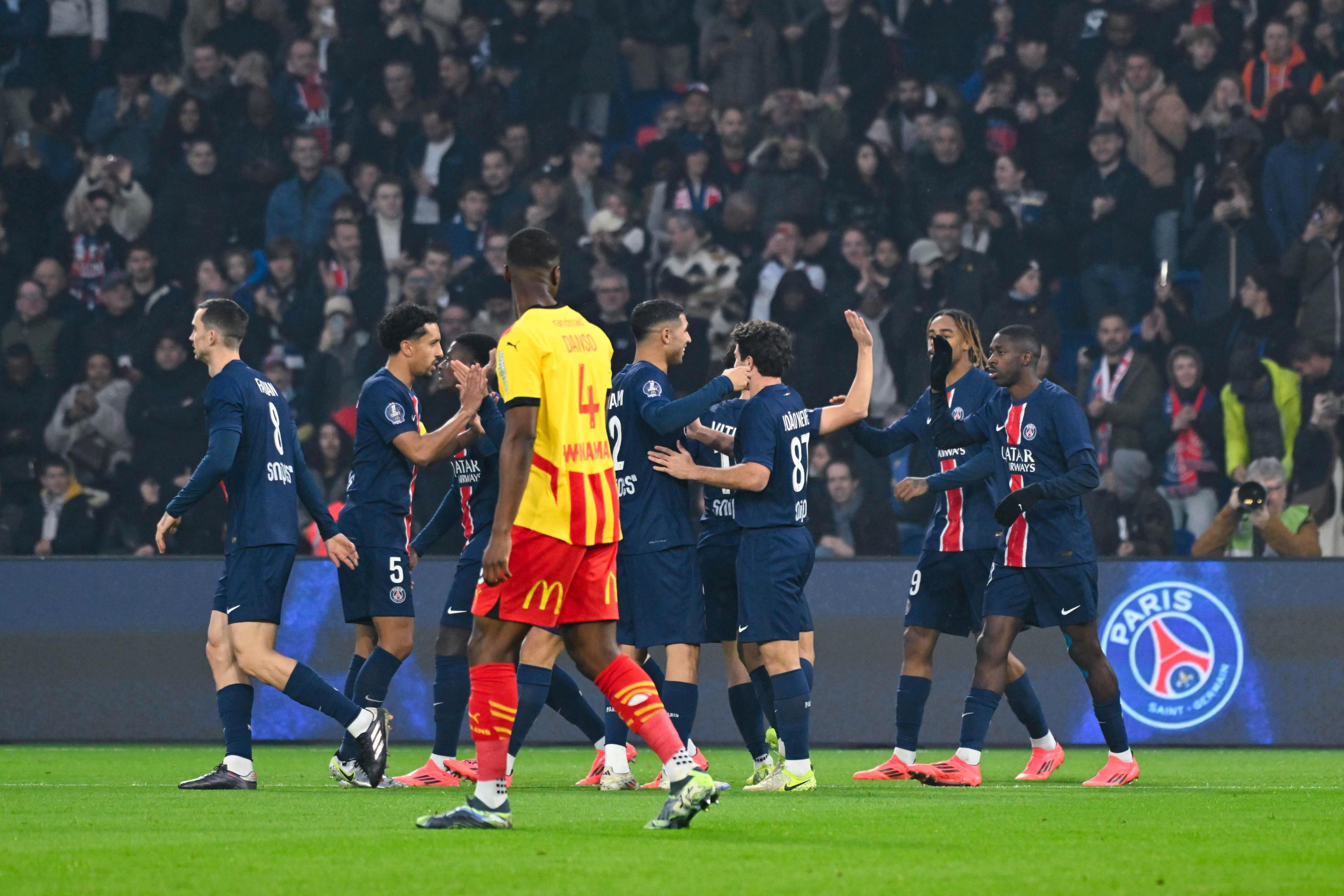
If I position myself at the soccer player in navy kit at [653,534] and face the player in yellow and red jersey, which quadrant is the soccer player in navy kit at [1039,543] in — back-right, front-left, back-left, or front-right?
back-left

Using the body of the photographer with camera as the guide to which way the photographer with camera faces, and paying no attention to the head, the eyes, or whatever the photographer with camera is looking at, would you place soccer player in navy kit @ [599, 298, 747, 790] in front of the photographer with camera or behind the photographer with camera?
in front

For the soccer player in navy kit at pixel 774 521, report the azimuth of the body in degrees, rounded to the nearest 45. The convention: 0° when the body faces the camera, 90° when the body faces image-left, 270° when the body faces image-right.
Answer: approximately 135°

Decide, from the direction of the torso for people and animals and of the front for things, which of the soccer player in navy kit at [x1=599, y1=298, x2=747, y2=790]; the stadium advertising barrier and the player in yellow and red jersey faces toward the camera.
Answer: the stadium advertising barrier

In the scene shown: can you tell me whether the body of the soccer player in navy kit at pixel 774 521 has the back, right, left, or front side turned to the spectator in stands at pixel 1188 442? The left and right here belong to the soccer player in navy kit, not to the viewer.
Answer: right

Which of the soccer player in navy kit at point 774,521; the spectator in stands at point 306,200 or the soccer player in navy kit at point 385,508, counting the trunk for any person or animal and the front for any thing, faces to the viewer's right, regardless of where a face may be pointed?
the soccer player in navy kit at point 385,508

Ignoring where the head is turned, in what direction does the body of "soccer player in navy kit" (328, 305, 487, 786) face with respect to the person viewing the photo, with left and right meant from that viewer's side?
facing to the right of the viewer

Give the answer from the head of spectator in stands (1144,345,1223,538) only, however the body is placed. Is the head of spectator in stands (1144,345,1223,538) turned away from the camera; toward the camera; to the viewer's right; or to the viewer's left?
toward the camera

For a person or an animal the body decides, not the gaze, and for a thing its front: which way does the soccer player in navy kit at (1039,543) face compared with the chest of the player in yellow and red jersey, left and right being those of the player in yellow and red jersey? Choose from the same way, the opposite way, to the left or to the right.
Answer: to the left

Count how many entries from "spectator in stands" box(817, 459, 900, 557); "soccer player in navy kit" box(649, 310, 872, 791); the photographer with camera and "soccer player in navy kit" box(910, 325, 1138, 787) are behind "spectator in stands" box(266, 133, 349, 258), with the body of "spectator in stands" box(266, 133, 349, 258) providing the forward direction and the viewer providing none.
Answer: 0

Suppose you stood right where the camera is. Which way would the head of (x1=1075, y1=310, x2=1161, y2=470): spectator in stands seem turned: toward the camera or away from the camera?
toward the camera

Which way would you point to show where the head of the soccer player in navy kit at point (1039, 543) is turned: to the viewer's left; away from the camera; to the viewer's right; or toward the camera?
to the viewer's left

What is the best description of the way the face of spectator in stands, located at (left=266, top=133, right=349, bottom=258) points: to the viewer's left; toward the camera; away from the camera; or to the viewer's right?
toward the camera

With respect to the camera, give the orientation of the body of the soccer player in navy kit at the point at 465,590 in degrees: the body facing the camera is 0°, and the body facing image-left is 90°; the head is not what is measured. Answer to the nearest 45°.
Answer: approximately 45°

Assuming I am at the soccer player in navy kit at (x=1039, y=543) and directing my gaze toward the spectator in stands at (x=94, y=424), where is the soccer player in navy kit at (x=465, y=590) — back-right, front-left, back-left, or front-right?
front-left

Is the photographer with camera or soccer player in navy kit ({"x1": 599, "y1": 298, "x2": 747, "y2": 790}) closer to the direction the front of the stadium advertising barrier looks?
the soccer player in navy kit

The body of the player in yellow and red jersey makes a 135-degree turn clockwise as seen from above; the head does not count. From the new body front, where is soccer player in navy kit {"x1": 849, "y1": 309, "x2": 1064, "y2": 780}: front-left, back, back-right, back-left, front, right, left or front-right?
front-left

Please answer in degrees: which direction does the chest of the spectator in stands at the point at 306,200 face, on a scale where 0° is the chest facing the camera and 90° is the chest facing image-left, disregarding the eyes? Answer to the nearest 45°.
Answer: approximately 0°
